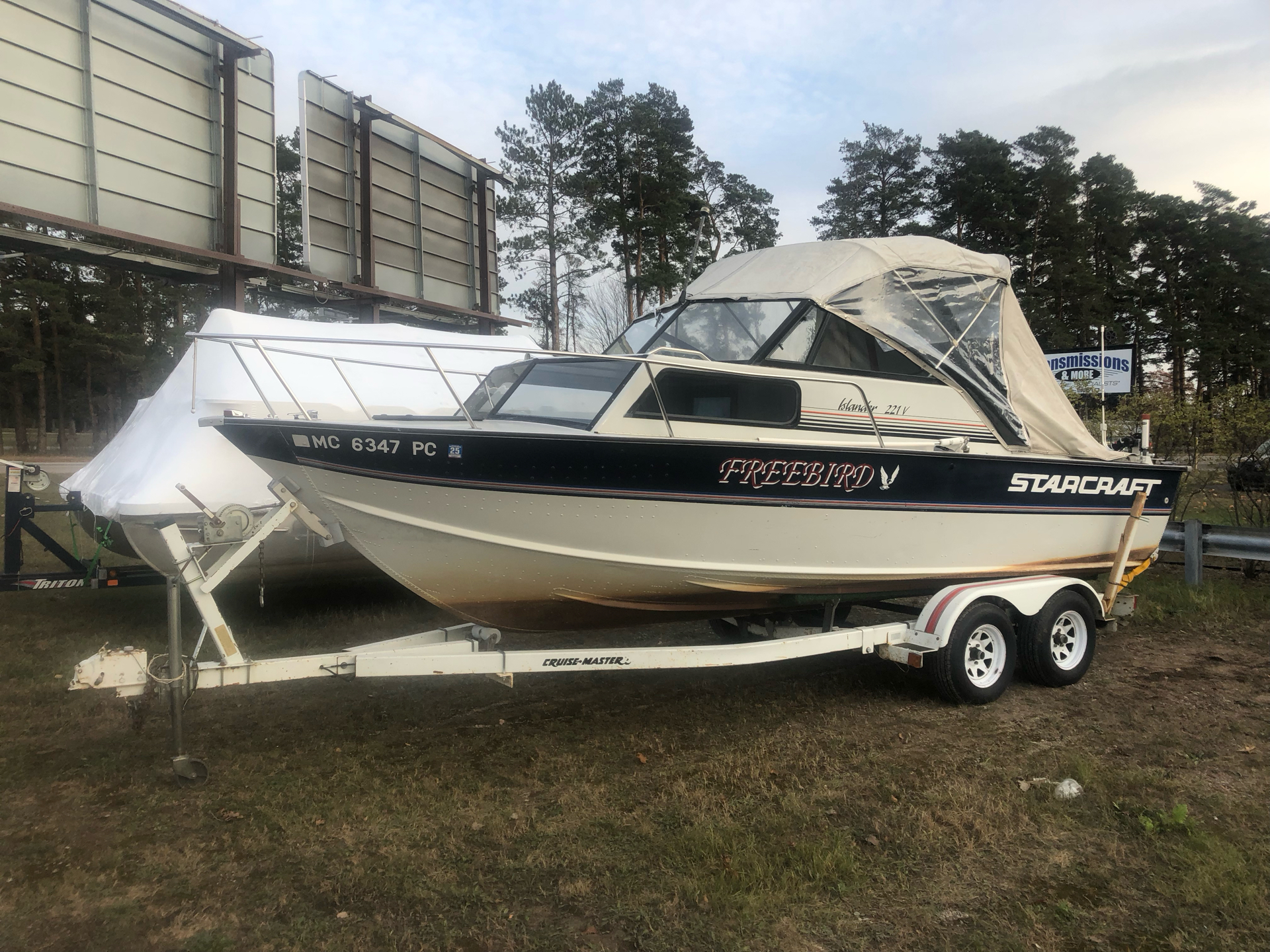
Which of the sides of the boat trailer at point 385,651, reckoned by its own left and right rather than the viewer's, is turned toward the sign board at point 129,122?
right

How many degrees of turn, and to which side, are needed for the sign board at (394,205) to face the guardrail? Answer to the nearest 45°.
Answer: approximately 180°

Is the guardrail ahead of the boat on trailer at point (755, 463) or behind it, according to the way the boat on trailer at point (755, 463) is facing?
behind

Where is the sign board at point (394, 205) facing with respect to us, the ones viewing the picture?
facing away from the viewer and to the left of the viewer

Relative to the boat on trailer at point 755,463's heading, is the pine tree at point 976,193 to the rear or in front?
to the rear

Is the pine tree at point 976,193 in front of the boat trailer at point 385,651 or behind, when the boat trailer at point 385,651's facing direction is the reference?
behind

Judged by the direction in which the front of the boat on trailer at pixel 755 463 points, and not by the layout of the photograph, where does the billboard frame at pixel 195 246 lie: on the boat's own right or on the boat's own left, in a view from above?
on the boat's own right

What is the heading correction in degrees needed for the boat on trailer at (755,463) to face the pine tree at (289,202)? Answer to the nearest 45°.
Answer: approximately 90° to its right

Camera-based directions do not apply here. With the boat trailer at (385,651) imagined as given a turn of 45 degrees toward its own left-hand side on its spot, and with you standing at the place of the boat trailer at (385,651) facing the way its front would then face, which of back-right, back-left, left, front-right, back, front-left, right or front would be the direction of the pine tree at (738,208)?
back
